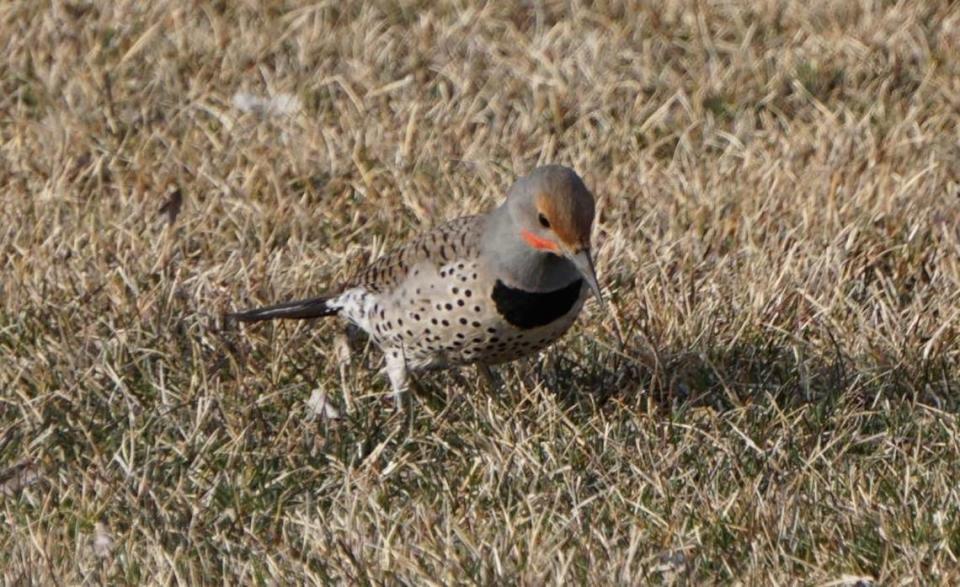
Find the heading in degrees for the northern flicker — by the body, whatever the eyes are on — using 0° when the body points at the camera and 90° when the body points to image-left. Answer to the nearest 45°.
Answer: approximately 315°
